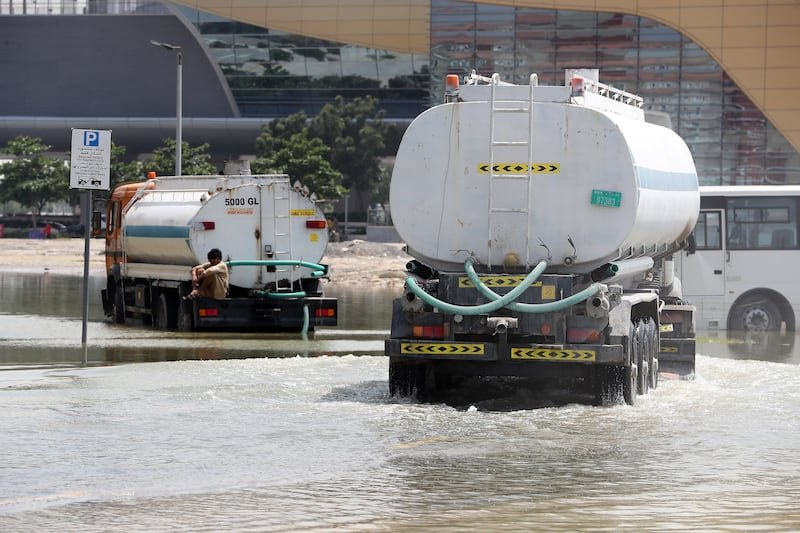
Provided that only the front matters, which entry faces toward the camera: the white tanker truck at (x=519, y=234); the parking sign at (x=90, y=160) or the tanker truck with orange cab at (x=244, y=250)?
the parking sign

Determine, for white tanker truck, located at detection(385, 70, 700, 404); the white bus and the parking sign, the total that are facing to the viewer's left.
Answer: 1

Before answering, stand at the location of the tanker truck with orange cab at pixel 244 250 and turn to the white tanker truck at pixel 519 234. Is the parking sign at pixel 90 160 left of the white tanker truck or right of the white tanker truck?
right

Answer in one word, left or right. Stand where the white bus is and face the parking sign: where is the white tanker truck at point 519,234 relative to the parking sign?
left

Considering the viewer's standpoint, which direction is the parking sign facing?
facing the viewer

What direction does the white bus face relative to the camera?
to the viewer's left

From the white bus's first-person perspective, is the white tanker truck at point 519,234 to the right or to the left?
on its left

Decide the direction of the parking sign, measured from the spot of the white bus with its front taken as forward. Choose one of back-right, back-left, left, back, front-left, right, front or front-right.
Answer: front-left

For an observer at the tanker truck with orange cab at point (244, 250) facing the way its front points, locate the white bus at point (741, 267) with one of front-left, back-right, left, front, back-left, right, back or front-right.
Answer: back-right

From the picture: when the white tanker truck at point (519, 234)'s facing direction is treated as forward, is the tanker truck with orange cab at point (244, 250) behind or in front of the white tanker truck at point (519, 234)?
in front

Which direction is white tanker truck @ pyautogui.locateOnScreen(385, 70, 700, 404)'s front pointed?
away from the camera

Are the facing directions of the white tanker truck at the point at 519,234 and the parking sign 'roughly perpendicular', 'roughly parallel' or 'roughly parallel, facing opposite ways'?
roughly parallel, facing opposite ways

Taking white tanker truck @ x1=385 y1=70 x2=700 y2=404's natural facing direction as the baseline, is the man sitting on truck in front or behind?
in front

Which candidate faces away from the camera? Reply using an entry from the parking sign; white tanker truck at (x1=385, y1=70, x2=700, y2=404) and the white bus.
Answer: the white tanker truck

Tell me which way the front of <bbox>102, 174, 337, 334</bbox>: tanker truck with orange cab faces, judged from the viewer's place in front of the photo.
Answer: facing away from the viewer and to the left of the viewer

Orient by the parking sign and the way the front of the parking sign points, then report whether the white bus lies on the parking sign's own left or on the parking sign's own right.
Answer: on the parking sign's own left
